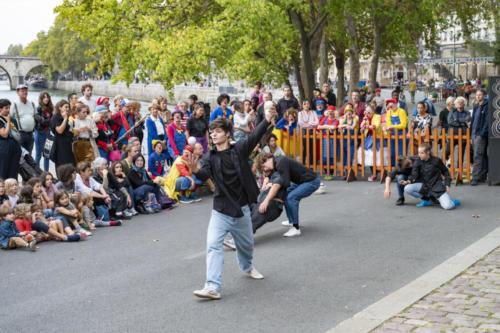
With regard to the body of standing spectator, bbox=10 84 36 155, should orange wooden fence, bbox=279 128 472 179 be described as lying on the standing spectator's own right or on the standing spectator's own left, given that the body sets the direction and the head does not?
on the standing spectator's own left

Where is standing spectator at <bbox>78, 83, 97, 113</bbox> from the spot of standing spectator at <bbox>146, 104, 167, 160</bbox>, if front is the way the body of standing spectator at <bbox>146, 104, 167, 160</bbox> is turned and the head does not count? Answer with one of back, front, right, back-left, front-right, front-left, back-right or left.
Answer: back-right

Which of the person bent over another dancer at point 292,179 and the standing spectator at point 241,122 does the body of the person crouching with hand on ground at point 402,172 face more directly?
the person bent over another dancer

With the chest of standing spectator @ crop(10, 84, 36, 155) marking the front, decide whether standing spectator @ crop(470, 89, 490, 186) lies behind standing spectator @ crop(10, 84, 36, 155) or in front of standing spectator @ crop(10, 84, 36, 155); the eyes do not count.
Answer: in front

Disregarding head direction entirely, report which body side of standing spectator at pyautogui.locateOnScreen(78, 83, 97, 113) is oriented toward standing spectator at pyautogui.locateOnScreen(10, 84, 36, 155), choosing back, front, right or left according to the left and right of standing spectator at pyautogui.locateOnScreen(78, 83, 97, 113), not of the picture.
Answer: right

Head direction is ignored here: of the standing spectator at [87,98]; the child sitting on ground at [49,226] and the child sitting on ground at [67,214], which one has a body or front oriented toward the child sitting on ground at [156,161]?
the standing spectator

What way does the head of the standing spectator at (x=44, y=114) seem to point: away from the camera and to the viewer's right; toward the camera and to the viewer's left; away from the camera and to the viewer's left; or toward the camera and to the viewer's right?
toward the camera and to the viewer's right

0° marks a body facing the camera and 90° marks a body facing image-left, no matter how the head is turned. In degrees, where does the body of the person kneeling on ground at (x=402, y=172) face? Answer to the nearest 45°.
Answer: approximately 45°

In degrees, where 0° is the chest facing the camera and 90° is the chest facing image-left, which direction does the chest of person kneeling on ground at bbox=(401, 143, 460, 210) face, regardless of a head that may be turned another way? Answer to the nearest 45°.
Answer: approximately 45°

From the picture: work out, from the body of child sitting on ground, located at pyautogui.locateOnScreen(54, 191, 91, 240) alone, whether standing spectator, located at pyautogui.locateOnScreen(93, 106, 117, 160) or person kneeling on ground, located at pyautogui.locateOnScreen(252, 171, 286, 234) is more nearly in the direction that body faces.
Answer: the person kneeling on ground
